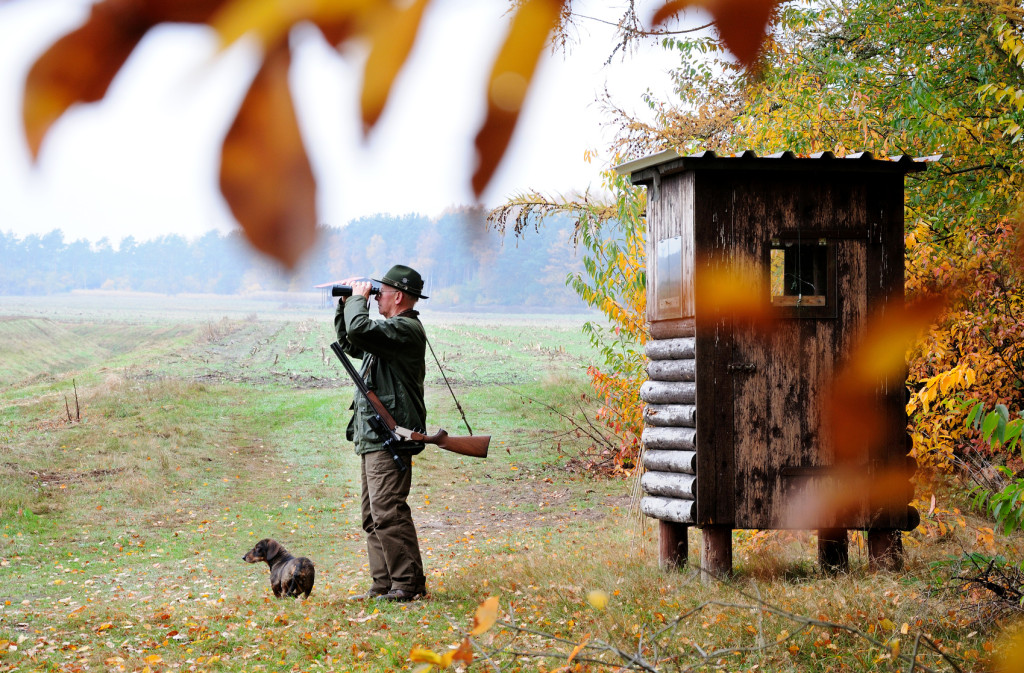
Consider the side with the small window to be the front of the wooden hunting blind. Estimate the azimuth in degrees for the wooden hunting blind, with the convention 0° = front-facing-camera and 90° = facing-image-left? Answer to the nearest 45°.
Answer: approximately 0°

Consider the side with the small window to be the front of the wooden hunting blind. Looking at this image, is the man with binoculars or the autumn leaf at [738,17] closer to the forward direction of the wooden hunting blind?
the autumn leaf

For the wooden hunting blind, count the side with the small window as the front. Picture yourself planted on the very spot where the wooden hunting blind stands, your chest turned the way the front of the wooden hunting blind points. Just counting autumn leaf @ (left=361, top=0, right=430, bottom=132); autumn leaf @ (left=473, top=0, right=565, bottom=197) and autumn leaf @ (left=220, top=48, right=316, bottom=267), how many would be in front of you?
3

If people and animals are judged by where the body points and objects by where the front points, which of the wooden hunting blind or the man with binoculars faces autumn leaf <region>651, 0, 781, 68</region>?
the wooden hunting blind

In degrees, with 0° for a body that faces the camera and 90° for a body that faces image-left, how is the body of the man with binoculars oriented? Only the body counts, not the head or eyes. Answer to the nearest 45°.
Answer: approximately 90°

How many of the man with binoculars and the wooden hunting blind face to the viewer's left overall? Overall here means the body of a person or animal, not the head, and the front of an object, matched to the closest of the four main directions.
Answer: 1

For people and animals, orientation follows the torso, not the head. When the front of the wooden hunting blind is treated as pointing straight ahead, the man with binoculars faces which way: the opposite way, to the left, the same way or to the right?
to the right

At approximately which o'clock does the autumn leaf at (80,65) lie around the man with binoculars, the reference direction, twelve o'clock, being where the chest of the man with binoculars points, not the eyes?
The autumn leaf is roughly at 9 o'clock from the man with binoculars.

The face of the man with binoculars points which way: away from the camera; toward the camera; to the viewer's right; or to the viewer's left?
to the viewer's left
